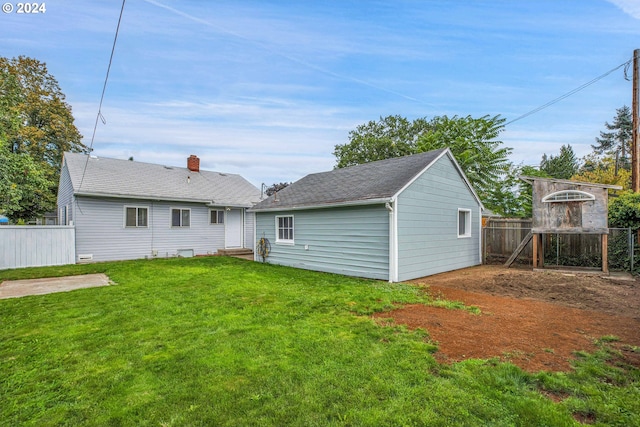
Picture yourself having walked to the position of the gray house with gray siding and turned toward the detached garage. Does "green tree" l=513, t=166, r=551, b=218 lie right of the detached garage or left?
left

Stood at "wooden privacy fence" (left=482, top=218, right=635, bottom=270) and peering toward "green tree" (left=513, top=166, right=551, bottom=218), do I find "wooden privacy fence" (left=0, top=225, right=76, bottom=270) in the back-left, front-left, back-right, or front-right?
back-left
